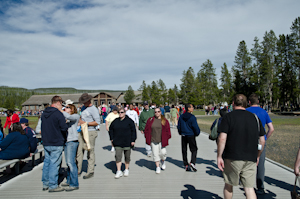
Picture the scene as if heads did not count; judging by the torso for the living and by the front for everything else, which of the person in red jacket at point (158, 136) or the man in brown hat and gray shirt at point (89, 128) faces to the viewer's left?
the man in brown hat and gray shirt

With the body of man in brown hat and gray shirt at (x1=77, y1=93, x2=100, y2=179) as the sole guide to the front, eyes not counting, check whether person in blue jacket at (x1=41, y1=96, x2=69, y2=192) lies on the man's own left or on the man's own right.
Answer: on the man's own left

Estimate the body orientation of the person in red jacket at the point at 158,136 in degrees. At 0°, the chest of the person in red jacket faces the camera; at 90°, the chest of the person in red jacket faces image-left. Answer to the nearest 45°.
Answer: approximately 0°

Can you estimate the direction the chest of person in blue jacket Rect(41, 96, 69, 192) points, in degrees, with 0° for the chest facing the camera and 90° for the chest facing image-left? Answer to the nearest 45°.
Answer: approximately 225°

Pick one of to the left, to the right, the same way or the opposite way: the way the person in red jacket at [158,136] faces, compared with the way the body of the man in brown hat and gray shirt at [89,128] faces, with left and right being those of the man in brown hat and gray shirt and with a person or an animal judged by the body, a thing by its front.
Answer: to the left

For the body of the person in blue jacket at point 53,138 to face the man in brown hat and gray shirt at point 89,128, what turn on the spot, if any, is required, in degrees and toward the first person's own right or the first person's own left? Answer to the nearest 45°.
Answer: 0° — they already face them

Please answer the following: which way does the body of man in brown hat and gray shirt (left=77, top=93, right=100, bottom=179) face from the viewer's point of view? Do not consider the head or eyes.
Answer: to the viewer's left

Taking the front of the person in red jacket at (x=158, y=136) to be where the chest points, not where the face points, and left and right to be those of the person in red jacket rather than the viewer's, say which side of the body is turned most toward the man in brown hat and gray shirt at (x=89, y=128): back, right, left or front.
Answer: right

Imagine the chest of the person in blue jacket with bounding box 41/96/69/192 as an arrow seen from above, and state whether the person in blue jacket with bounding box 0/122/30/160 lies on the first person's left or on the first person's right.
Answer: on the first person's left

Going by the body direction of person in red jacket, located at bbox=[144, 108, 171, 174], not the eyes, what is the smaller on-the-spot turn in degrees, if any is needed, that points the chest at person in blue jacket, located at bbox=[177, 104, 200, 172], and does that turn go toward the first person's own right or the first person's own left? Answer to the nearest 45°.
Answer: approximately 90° to the first person's own left

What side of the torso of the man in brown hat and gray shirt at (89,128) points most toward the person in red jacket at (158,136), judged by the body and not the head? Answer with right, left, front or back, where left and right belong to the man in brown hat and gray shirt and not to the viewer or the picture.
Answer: back

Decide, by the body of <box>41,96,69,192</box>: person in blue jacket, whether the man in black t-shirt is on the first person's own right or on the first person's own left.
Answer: on the first person's own right

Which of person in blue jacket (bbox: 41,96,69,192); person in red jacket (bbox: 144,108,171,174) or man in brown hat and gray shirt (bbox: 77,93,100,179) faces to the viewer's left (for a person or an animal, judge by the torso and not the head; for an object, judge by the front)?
the man in brown hat and gray shirt
